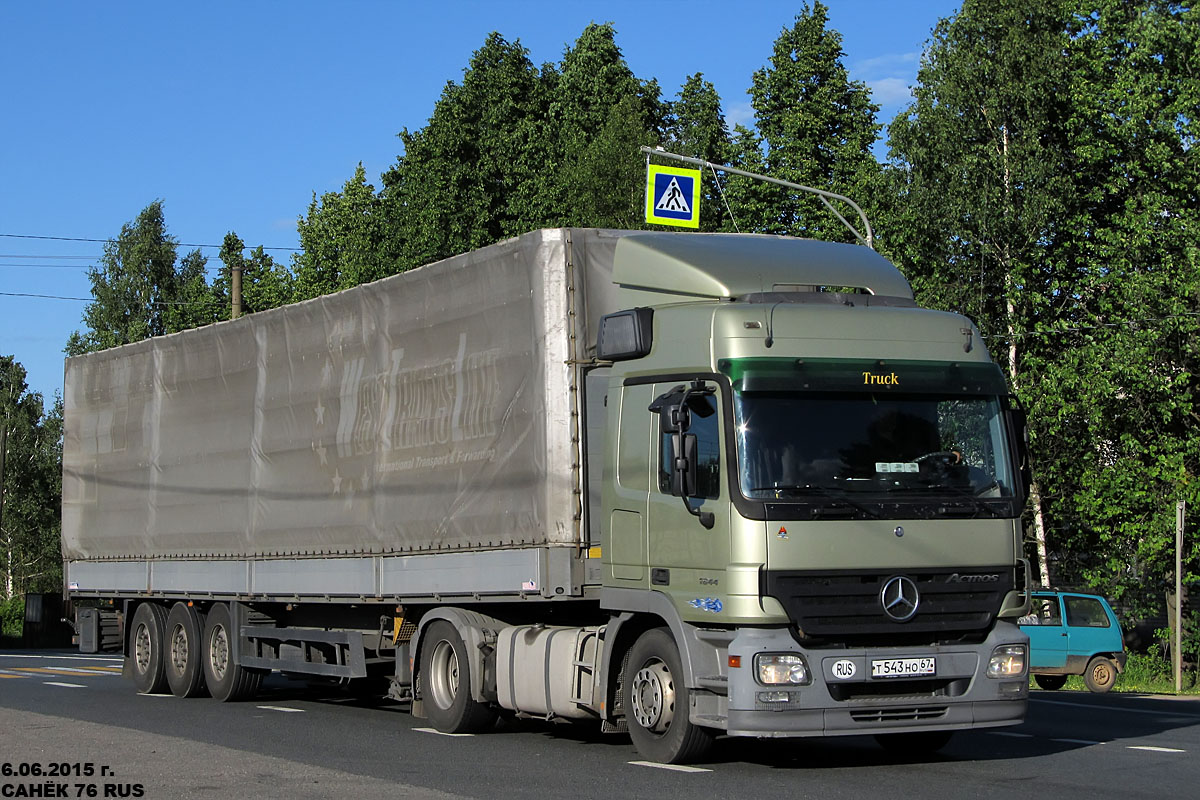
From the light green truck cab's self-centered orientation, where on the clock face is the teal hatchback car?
The teal hatchback car is roughly at 8 o'clock from the light green truck cab.

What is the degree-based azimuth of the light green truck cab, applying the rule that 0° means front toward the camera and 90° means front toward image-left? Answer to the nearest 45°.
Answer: approximately 315°

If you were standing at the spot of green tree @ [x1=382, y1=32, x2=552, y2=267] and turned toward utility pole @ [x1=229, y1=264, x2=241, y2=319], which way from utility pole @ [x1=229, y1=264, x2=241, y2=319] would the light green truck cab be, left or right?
left

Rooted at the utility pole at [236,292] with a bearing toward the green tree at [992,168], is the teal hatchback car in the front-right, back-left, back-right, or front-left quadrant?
front-right

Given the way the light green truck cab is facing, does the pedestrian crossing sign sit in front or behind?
behind

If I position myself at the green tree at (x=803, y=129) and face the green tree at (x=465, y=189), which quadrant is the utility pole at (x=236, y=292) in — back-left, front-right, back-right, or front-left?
front-left

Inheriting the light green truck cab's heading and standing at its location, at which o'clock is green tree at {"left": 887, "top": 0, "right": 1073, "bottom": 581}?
The green tree is roughly at 8 o'clock from the light green truck cab.

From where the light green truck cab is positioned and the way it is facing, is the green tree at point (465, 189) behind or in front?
behind

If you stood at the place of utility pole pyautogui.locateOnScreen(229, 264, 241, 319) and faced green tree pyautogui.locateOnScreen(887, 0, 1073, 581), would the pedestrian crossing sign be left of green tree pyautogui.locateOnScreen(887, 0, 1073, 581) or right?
right

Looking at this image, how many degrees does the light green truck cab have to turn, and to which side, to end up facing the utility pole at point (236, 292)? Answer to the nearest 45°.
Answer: approximately 180°

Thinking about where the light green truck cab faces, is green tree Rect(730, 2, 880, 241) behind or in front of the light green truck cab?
behind

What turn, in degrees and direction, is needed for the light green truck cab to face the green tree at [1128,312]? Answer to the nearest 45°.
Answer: approximately 135° to its left
